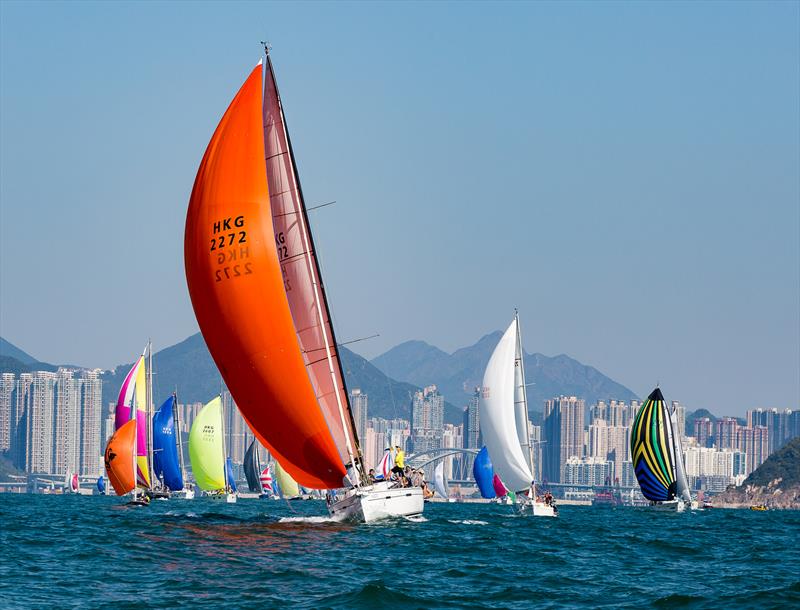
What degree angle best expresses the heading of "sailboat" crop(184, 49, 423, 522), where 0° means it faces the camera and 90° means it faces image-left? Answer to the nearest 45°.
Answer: approximately 45°
